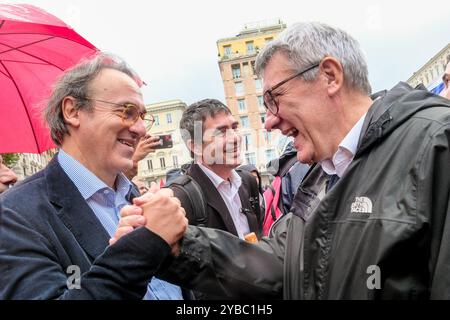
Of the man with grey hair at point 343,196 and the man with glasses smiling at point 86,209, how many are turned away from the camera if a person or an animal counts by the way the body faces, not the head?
0

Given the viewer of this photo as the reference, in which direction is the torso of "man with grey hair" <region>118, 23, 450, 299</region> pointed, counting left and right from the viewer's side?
facing the viewer and to the left of the viewer

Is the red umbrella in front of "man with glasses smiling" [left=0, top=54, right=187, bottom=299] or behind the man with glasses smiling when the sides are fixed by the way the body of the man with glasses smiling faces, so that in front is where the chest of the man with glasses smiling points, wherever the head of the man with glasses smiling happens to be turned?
behind

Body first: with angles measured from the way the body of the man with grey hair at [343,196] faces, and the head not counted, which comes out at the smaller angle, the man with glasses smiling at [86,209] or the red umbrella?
the man with glasses smiling

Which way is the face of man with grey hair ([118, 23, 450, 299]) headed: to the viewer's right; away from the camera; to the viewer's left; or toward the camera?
to the viewer's left

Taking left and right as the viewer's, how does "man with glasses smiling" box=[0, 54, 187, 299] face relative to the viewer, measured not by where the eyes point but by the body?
facing the viewer and to the right of the viewer

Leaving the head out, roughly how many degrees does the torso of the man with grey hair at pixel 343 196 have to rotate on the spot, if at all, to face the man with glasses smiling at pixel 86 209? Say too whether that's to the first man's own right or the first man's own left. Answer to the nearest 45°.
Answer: approximately 45° to the first man's own right
